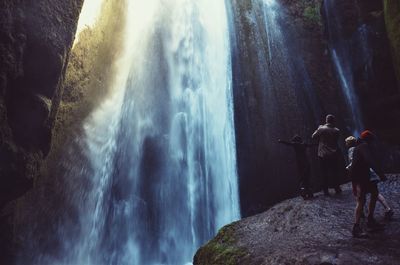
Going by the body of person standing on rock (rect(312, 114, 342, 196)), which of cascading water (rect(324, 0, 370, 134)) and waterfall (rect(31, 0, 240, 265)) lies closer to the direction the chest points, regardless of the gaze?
the cascading water

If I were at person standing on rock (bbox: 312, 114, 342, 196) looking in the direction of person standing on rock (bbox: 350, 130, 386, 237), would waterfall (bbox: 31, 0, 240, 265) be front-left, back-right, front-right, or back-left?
back-right

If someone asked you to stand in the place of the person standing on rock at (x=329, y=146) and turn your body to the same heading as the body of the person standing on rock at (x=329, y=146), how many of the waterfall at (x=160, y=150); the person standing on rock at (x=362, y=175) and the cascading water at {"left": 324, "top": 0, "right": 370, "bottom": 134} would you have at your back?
1

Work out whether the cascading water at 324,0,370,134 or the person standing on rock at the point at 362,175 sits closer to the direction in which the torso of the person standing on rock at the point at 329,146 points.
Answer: the cascading water

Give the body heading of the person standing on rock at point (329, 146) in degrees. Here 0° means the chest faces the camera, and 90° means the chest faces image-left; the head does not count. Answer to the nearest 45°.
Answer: approximately 180°

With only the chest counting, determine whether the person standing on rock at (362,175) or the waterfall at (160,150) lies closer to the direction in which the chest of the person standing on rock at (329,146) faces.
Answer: the waterfall

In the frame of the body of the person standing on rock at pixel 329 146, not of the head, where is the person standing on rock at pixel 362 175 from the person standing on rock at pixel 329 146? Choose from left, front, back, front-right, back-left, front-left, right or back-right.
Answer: back

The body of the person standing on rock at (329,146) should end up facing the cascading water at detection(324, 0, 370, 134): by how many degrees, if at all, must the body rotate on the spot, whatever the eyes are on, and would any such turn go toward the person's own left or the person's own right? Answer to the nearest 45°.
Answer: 0° — they already face it
